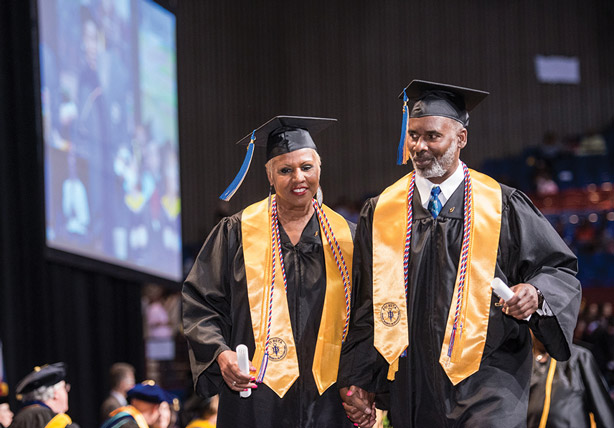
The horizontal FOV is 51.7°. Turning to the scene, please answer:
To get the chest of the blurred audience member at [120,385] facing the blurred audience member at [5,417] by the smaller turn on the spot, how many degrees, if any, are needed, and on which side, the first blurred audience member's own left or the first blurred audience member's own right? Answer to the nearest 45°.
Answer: approximately 135° to the first blurred audience member's own right

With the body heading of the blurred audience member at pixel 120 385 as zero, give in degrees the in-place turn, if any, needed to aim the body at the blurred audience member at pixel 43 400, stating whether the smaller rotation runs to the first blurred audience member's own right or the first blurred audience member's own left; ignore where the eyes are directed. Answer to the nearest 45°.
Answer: approximately 90° to the first blurred audience member's own right
